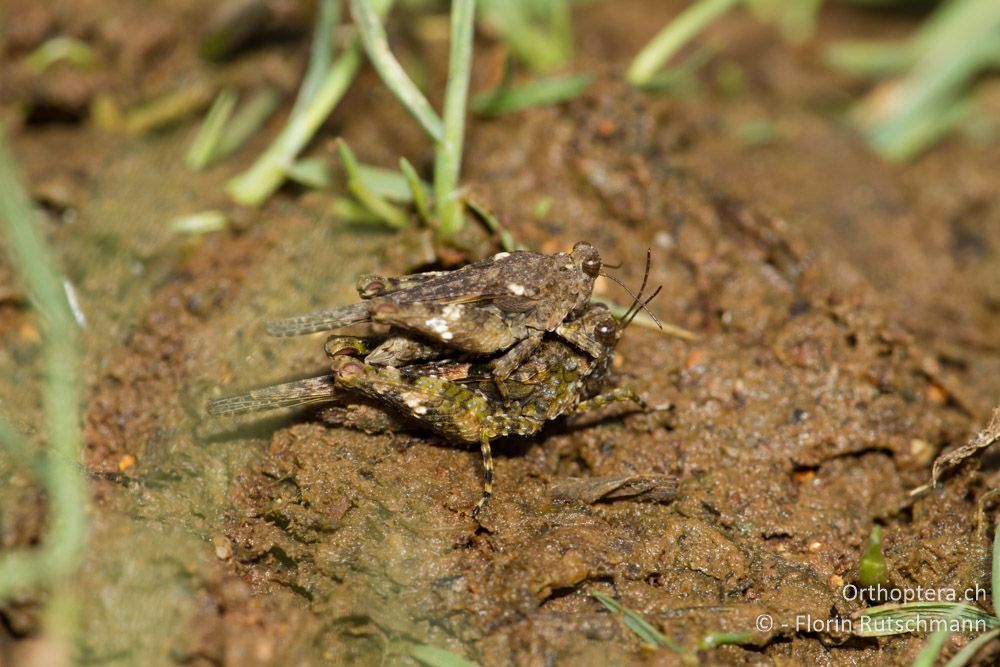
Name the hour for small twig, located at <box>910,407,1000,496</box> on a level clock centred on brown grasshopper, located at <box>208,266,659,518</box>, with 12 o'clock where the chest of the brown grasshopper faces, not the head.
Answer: The small twig is roughly at 12 o'clock from the brown grasshopper.

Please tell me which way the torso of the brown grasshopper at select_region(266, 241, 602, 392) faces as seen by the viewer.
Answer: to the viewer's right

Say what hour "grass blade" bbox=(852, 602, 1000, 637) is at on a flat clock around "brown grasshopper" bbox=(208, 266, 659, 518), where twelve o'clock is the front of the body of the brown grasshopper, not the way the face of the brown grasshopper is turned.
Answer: The grass blade is roughly at 2 o'clock from the brown grasshopper.

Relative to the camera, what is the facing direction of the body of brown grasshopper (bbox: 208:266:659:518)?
to the viewer's right

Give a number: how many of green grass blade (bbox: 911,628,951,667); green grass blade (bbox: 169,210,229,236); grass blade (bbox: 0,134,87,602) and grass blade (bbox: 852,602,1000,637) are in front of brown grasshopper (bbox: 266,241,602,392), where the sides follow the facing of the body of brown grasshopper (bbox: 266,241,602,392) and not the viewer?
2

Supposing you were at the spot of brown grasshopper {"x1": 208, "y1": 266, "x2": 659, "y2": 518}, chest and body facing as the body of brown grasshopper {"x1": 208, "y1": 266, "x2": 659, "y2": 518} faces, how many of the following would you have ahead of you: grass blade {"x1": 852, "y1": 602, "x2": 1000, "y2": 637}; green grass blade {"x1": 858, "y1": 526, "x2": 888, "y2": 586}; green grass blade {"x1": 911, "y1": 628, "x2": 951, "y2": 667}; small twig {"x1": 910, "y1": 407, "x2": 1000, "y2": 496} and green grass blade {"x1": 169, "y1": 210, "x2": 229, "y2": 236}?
4
